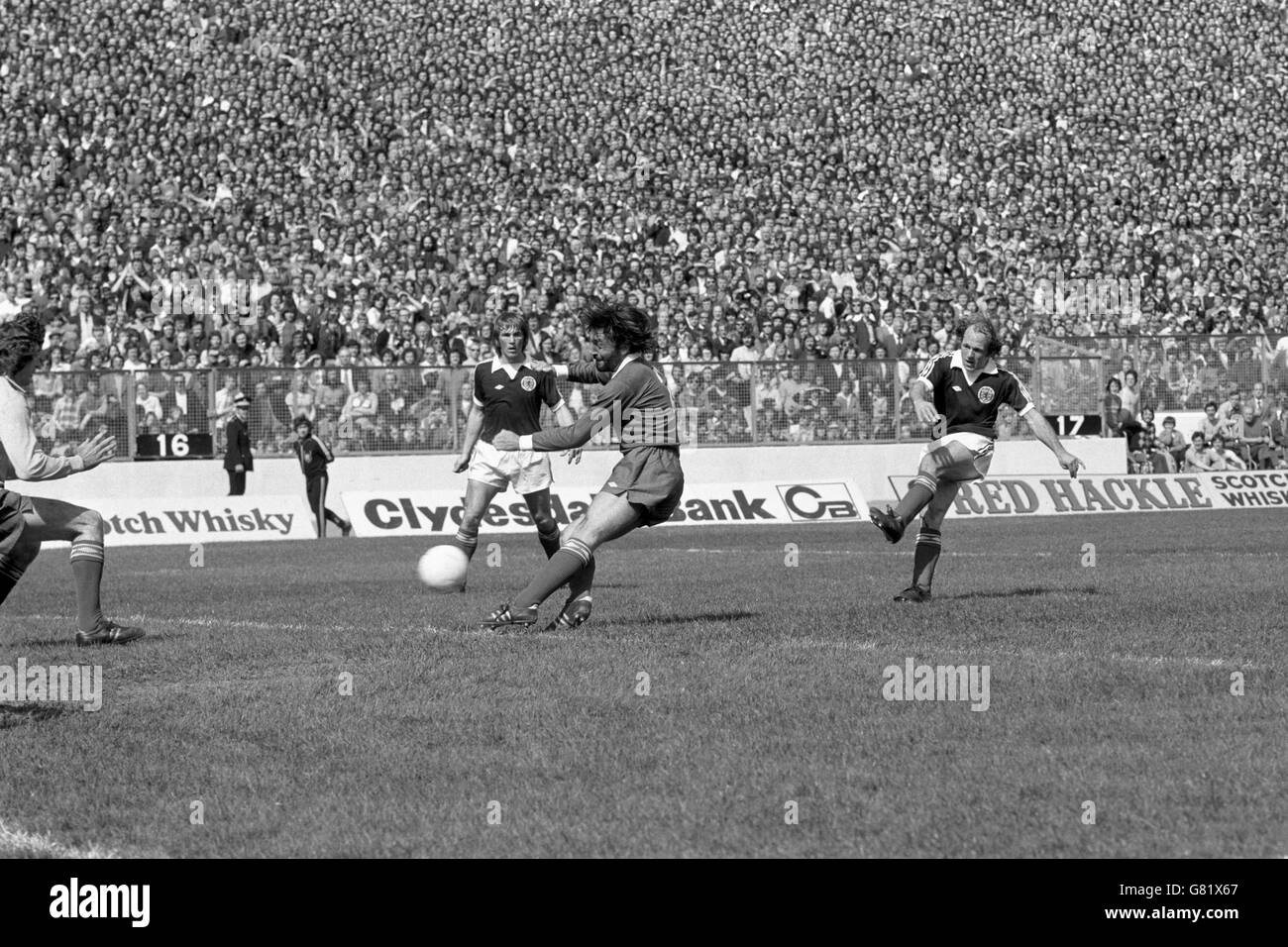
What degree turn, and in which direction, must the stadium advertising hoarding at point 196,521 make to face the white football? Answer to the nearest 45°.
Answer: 0° — it already faces it

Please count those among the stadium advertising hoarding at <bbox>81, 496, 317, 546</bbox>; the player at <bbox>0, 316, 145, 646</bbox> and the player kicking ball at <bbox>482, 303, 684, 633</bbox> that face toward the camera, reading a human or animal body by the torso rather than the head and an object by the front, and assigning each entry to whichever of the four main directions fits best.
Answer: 1

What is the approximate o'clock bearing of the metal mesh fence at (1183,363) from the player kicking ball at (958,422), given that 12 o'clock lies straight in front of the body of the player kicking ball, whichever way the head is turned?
The metal mesh fence is roughly at 5 o'clock from the player kicking ball.

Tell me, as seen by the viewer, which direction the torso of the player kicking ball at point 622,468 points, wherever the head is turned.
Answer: to the viewer's left

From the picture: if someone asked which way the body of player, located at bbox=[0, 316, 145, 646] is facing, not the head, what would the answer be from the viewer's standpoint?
to the viewer's right

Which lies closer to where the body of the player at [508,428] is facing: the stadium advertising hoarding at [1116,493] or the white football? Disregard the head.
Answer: the white football

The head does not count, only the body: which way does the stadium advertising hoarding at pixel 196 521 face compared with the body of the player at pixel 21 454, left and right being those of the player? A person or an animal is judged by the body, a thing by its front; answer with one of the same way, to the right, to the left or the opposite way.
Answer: to the right

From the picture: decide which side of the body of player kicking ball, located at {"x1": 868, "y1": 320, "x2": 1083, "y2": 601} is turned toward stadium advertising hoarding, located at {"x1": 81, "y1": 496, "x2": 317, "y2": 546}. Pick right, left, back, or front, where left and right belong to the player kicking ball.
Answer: right

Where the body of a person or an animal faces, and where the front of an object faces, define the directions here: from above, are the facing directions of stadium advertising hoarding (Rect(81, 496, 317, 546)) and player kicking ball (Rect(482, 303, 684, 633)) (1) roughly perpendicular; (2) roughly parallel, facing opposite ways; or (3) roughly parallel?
roughly perpendicular

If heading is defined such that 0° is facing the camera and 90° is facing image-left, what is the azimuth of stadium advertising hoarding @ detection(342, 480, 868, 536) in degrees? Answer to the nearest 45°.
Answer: approximately 0°

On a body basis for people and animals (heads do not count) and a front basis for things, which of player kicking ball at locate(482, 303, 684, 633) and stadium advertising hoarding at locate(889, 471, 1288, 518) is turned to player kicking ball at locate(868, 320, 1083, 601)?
the stadium advertising hoarding

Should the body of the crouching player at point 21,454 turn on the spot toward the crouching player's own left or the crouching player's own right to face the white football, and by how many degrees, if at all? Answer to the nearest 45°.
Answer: approximately 45° to the crouching player's own left

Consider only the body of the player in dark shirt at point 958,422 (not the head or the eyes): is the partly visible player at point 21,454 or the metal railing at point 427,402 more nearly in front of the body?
the partly visible player

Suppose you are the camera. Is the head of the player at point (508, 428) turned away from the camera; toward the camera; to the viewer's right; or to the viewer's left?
toward the camera

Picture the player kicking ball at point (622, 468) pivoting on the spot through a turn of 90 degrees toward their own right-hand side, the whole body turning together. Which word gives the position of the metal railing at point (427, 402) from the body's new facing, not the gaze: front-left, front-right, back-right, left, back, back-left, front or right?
front

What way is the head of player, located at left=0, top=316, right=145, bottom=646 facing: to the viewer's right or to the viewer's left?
to the viewer's right

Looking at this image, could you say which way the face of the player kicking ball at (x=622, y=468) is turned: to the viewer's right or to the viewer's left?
to the viewer's left

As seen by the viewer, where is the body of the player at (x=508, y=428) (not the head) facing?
toward the camera

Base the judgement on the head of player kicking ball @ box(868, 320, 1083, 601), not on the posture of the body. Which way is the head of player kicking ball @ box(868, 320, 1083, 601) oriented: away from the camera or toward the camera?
toward the camera
